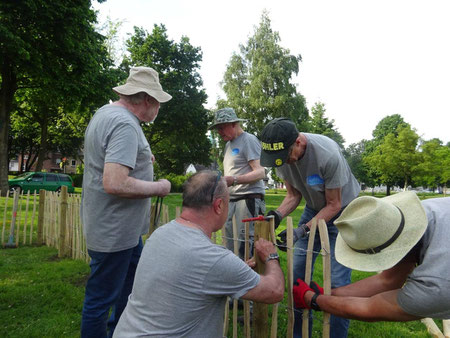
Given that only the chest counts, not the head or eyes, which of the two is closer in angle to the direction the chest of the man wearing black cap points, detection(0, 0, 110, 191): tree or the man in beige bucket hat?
the man in beige bucket hat

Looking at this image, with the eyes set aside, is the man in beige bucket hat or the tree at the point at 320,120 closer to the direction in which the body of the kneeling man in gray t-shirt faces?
the tree

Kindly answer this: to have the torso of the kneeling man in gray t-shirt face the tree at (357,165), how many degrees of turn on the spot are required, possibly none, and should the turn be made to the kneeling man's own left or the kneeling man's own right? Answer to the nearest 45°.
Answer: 0° — they already face it

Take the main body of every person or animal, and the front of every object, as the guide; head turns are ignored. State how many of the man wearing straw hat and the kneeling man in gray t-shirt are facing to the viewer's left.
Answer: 1

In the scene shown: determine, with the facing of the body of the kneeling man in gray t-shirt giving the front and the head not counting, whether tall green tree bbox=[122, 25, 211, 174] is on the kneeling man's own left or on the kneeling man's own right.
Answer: on the kneeling man's own left

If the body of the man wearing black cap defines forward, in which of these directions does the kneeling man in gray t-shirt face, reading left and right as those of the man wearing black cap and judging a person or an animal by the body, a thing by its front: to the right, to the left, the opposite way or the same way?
the opposite way

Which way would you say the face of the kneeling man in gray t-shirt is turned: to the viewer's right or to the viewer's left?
to the viewer's right

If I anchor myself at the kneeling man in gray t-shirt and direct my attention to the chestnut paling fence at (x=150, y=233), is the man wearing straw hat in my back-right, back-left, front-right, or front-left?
back-right

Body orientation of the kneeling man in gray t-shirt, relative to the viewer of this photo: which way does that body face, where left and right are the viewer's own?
facing away from the viewer and to the right of the viewer

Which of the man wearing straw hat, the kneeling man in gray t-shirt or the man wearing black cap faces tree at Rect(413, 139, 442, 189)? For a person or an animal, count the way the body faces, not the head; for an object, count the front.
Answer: the kneeling man in gray t-shirt

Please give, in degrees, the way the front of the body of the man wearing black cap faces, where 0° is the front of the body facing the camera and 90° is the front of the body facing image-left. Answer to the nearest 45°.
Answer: approximately 45°

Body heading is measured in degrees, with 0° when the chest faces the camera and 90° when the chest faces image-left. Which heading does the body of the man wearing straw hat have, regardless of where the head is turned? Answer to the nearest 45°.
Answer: approximately 90°
